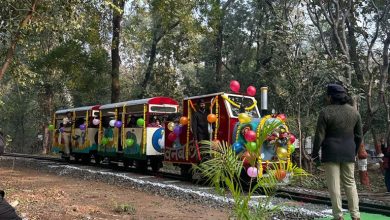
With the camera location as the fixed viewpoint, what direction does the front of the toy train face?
facing the viewer and to the right of the viewer

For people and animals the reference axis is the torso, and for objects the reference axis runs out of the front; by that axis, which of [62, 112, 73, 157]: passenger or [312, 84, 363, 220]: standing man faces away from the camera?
the standing man

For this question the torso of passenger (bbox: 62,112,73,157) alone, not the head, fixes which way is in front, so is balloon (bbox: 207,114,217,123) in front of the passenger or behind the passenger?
in front

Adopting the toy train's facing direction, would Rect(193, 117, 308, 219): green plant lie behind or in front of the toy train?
in front

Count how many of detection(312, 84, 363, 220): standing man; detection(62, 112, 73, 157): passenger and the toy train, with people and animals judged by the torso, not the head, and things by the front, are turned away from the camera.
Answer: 1

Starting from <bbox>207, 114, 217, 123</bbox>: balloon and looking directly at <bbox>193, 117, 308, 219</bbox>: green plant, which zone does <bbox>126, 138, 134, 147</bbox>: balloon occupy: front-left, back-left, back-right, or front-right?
back-right

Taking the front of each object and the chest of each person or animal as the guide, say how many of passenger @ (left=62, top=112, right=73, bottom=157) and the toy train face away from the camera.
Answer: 0

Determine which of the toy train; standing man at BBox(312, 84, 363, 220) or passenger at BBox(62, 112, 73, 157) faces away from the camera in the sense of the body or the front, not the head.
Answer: the standing man

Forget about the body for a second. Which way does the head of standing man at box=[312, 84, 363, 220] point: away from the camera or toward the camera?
away from the camera

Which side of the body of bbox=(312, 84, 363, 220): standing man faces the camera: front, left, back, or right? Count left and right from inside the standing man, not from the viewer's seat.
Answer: back
